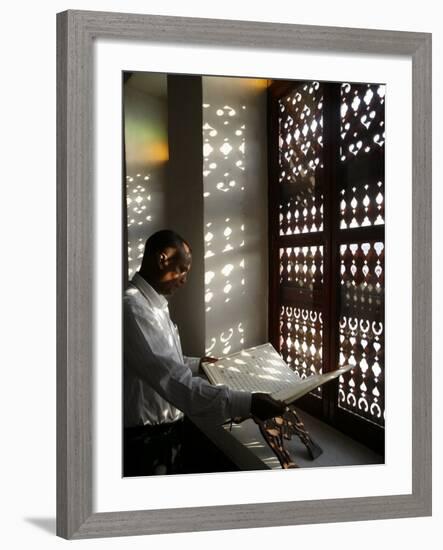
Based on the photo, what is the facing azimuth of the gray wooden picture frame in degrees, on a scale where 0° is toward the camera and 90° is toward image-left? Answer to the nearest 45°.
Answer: approximately 315°
